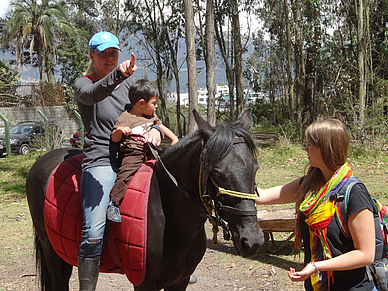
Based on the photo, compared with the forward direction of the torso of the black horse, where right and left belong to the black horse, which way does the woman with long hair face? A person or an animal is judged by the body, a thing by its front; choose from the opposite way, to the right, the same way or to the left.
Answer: to the right

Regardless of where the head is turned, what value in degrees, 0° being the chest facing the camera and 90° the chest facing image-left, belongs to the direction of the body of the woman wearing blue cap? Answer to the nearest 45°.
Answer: approximately 315°

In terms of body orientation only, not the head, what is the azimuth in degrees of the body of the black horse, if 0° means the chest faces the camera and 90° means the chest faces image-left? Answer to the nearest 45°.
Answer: approximately 315°

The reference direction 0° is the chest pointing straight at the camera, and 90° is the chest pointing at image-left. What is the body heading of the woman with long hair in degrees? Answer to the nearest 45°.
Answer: approximately 45°

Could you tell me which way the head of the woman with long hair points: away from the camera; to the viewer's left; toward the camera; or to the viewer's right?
to the viewer's left

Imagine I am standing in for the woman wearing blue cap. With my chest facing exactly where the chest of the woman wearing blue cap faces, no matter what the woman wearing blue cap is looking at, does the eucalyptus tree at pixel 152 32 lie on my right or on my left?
on my left

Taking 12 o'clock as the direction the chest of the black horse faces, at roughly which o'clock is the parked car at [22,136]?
The parked car is roughly at 7 o'clock from the black horse.

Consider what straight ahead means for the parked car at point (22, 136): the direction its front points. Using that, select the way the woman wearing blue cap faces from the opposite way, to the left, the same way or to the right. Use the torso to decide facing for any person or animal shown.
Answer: to the left
